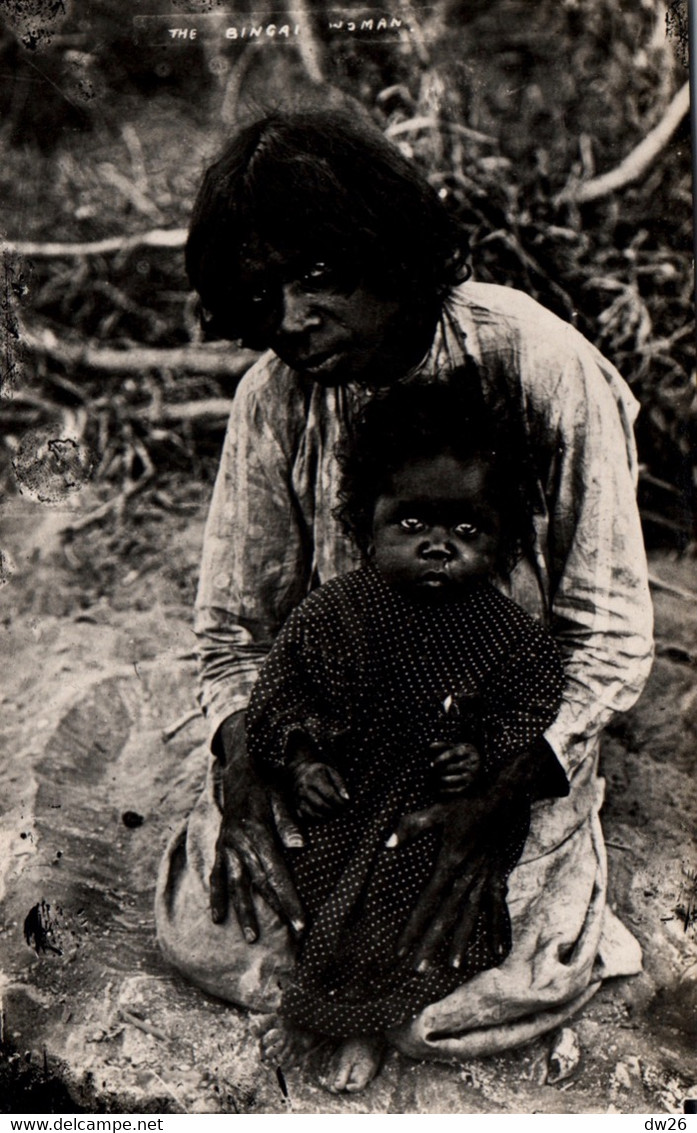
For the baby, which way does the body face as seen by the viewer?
toward the camera

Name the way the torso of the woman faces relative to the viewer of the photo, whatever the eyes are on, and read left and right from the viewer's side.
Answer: facing the viewer and to the left of the viewer

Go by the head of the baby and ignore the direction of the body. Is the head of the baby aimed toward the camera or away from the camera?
toward the camera

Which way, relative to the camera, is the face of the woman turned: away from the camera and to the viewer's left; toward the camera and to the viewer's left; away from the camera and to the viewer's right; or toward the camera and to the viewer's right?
toward the camera and to the viewer's left

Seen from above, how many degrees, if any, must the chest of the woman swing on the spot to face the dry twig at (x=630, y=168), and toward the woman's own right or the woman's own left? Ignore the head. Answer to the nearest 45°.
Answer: approximately 180°
